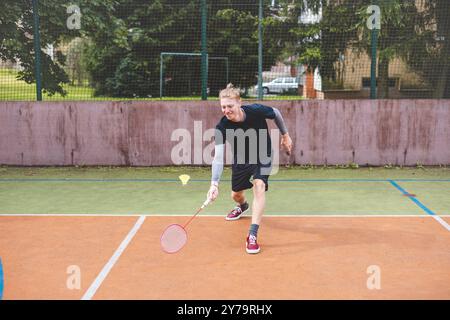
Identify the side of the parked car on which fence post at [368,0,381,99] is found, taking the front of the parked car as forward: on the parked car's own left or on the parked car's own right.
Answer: on the parked car's own left

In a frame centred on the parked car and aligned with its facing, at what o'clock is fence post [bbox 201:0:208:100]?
The fence post is roughly at 10 o'clock from the parked car.

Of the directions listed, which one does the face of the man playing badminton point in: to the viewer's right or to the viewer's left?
to the viewer's left

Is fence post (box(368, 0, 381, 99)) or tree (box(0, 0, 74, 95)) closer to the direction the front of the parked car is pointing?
the tree

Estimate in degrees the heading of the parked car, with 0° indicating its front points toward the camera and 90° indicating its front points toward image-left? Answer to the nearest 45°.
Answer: approximately 90°

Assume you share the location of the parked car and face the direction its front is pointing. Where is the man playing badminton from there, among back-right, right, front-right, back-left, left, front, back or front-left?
left

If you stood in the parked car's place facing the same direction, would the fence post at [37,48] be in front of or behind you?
in front
